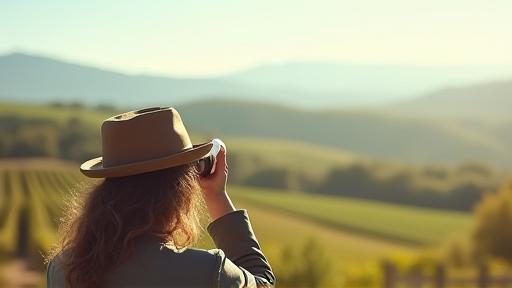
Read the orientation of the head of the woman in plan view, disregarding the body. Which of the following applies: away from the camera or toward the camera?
away from the camera

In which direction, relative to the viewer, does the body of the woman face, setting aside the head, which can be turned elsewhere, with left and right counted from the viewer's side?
facing away from the viewer and to the right of the viewer
